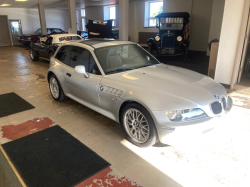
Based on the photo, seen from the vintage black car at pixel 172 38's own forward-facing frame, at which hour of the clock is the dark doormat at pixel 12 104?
The dark doormat is roughly at 1 o'clock from the vintage black car.

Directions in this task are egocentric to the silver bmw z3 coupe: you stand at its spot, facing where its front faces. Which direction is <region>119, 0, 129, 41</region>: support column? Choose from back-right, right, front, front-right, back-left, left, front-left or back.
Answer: back-left

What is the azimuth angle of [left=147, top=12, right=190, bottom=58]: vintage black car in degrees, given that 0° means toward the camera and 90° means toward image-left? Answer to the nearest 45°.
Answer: approximately 0°

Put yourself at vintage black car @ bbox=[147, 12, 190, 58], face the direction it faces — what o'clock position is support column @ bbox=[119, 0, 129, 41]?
The support column is roughly at 2 o'clock from the vintage black car.

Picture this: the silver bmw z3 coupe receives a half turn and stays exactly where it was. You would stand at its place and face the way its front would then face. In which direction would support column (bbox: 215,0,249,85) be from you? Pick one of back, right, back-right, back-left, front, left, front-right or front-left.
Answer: right
